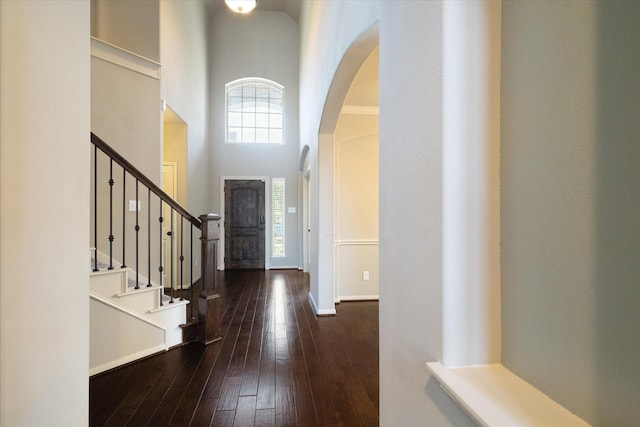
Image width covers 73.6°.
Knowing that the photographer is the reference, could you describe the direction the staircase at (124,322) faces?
facing away from the viewer and to the right of the viewer

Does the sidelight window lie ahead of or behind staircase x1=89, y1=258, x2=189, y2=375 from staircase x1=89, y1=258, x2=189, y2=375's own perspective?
ahead

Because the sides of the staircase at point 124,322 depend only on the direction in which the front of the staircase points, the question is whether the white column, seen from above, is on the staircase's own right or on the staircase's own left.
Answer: on the staircase's own right

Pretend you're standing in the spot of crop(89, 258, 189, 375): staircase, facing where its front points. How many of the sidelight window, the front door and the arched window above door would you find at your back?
0
